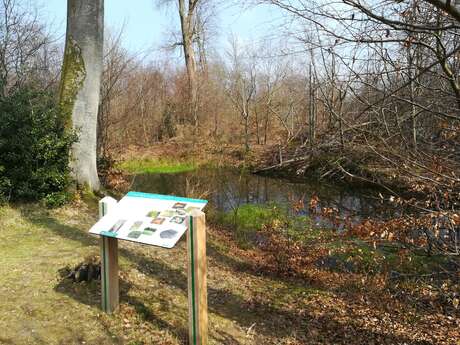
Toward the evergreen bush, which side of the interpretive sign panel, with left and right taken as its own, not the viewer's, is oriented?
right

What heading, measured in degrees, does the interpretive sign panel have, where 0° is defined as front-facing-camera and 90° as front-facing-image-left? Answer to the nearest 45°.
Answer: approximately 45°

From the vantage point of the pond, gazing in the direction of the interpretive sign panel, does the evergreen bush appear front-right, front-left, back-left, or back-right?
front-right

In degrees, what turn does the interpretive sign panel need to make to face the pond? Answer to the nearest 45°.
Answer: approximately 135° to its right
